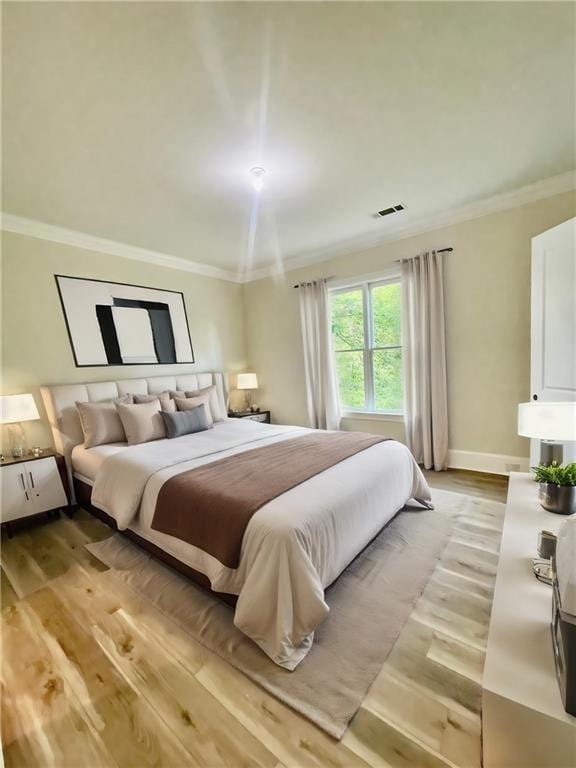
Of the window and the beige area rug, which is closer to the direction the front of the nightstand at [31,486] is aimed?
the beige area rug

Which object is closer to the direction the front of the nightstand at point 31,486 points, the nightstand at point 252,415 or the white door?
the white door

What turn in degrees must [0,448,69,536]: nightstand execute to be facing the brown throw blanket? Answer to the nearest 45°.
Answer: approximately 45° to its left

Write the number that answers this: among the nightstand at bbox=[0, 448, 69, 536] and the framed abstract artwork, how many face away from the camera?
0

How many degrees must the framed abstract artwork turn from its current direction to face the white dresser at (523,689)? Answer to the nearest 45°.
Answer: approximately 45° to its right

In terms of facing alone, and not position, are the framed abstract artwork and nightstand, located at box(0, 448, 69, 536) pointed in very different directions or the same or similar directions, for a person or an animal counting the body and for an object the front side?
same or similar directions

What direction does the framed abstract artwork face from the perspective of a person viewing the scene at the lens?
facing the viewer and to the right of the viewer

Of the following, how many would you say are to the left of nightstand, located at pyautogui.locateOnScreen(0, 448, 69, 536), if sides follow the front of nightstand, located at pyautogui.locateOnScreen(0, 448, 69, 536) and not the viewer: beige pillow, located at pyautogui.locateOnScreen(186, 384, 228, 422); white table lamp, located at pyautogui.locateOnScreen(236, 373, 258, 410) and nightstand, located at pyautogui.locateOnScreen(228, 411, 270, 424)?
3

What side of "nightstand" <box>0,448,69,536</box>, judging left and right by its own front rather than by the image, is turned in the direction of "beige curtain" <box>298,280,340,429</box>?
left

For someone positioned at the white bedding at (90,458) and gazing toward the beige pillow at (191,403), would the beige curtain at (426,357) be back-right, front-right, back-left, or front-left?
front-right

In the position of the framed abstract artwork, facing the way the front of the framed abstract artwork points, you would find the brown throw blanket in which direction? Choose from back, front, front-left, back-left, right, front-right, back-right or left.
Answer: front-right

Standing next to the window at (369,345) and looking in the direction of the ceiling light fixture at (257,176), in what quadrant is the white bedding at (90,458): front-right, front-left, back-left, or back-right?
front-right

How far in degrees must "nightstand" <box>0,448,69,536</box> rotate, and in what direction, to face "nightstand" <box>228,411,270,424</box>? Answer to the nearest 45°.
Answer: approximately 90° to its left

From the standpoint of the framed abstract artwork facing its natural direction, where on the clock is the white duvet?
The white duvet is roughly at 1 o'clock from the framed abstract artwork.

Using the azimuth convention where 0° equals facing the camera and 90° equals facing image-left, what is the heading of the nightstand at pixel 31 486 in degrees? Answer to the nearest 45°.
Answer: approximately 0°
